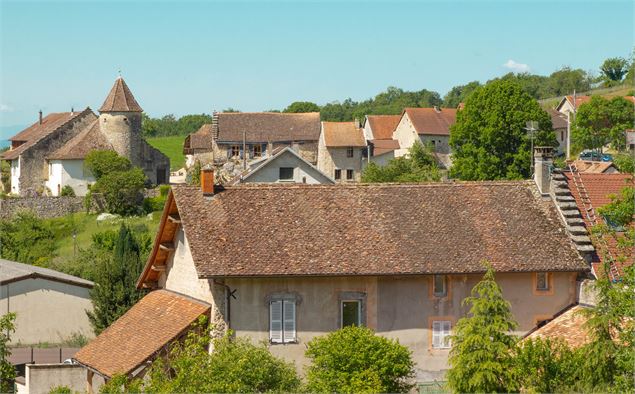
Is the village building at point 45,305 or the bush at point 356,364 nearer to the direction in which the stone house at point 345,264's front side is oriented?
the bush

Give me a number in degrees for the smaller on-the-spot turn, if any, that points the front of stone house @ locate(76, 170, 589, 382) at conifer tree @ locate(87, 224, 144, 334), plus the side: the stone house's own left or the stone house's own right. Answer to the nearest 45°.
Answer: approximately 135° to the stone house's own right

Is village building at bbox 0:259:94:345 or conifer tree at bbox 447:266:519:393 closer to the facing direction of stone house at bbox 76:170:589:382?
the conifer tree

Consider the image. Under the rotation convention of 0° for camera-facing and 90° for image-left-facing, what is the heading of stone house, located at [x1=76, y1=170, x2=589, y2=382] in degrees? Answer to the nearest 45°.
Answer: approximately 0°

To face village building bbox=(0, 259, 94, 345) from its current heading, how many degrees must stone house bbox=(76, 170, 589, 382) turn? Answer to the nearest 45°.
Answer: approximately 135° to its right

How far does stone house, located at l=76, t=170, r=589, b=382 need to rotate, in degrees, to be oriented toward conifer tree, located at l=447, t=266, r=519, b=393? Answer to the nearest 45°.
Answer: approximately 45° to its left

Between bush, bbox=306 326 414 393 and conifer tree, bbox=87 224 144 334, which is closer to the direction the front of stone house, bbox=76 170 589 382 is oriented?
the bush

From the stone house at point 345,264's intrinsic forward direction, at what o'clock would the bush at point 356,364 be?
The bush is roughly at 12 o'clock from the stone house.
